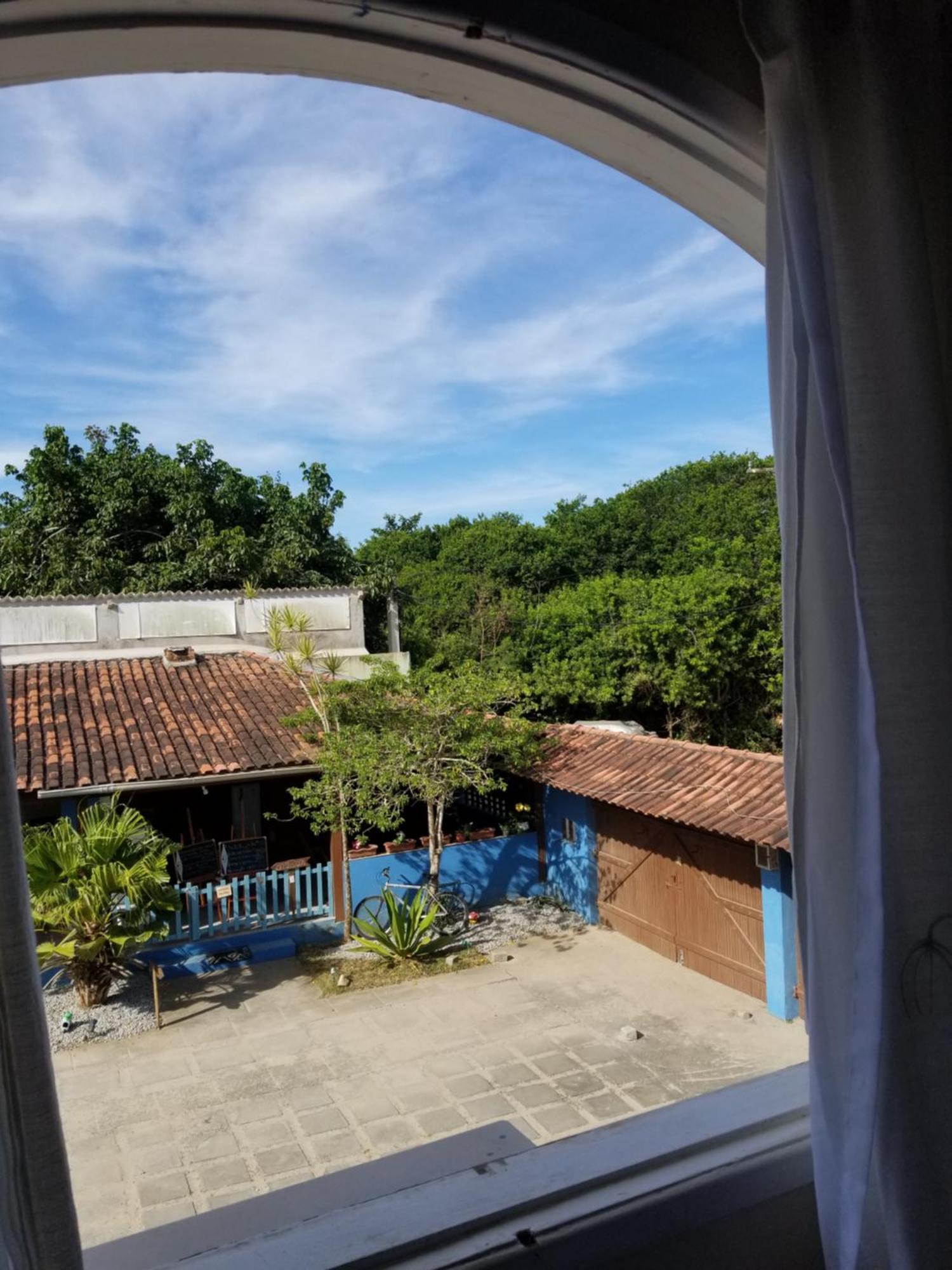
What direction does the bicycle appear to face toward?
to the viewer's left

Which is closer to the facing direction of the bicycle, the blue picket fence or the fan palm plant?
the blue picket fence

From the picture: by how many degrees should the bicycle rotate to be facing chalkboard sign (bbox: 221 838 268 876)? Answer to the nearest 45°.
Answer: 0° — it already faces it

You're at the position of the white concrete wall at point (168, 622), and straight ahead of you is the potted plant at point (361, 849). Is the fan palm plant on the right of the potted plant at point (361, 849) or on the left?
right

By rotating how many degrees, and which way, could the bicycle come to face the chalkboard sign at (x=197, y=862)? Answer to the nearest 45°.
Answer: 0° — it already faces it

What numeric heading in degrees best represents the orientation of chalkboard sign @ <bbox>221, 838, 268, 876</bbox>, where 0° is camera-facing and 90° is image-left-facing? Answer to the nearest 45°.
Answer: approximately 0°

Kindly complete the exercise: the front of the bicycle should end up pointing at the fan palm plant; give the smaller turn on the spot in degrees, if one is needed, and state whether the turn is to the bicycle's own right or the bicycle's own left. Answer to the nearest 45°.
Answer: approximately 45° to the bicycle's own left

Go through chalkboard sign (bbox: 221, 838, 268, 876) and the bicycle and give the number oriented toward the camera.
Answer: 1

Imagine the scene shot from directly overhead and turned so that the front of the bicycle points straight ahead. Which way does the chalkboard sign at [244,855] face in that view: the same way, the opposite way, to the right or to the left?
to the left

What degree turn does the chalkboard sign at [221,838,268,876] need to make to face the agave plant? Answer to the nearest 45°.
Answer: approximately 45° to its left
